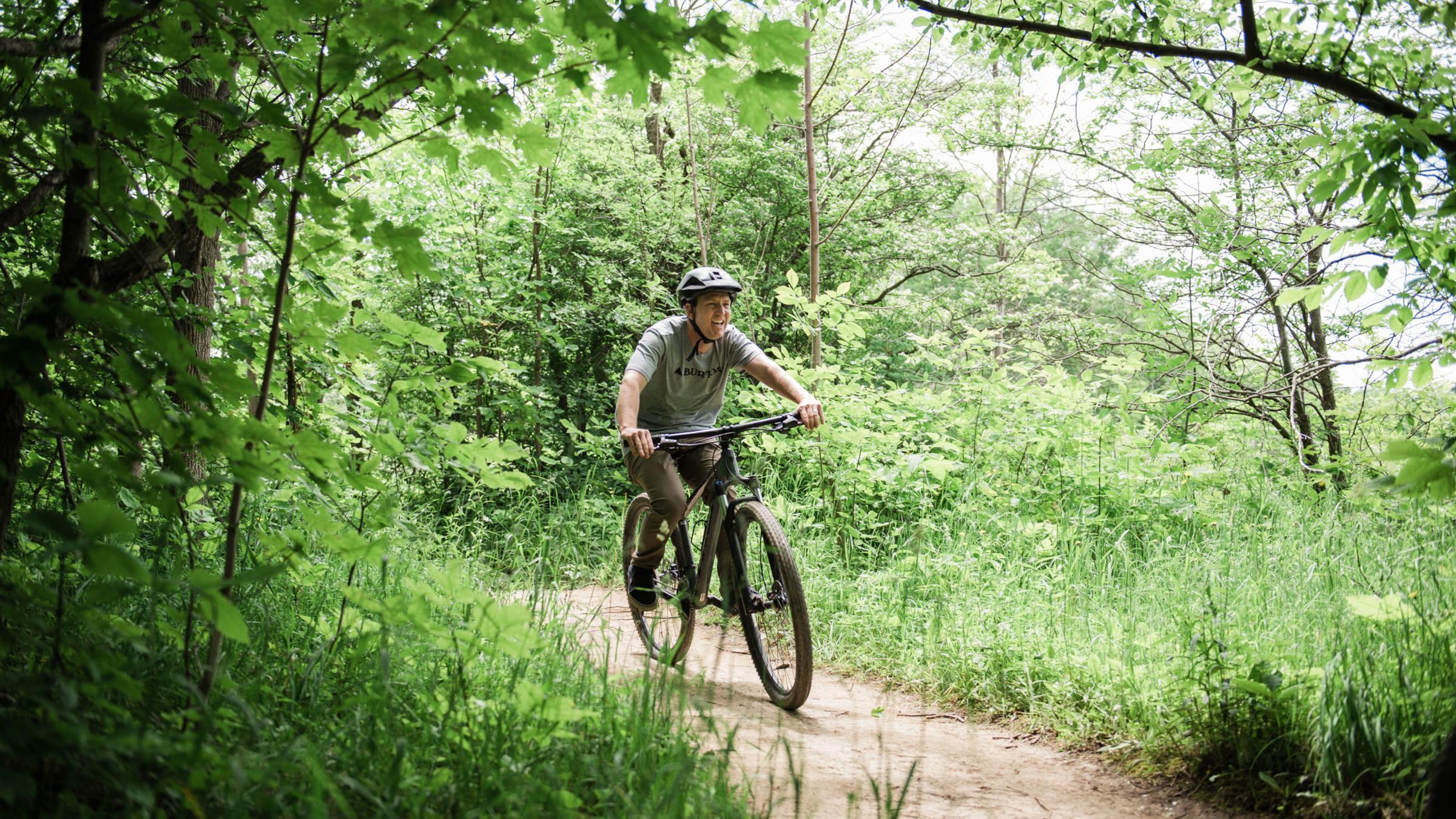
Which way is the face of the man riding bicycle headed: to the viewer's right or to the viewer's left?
to the viewer's right

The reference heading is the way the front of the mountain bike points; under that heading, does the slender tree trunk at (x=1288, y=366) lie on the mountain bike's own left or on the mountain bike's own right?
on the mountain bike's own left

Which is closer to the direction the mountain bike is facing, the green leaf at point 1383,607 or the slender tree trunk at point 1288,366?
the green leaf

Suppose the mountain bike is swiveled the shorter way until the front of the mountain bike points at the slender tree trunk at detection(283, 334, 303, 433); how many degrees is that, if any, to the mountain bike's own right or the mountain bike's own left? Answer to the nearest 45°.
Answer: approximately 135° to the mountain bike's own right

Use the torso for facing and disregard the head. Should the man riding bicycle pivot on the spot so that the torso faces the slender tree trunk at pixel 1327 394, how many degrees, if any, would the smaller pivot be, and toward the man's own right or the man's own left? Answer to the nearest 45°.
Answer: approximately 90° to the man's own left

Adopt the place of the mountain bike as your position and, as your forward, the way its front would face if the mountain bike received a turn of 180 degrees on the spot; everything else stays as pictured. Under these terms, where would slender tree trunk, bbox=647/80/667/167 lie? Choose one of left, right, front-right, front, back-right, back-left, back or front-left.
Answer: front-right

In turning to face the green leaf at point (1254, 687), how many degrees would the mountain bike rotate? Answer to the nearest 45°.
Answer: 0° — it already faces it

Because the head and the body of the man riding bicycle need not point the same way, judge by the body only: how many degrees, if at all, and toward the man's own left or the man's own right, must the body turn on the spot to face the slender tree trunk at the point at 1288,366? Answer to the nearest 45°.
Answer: approximately 90° to the man's own left
